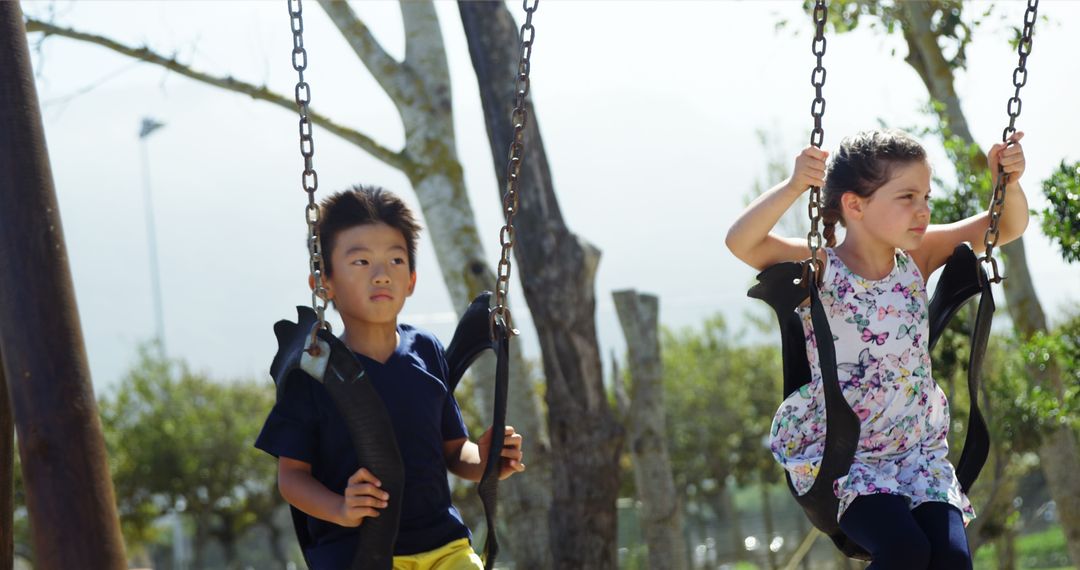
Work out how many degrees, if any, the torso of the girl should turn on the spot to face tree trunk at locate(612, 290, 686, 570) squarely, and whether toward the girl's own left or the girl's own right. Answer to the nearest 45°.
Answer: approximately 135° to the girl's own left

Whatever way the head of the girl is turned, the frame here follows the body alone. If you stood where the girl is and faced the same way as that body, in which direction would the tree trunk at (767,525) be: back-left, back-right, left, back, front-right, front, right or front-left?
back-left

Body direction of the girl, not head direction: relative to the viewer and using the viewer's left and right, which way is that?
facing the viewer and to the right of the viewer

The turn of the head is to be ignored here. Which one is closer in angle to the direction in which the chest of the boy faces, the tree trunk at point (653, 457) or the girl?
the girl

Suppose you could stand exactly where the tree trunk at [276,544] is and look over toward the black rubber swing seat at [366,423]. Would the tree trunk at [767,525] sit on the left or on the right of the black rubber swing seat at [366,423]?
left

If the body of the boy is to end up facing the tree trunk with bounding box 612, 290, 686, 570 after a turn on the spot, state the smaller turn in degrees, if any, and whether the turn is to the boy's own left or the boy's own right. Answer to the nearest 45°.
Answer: approximately 135° to the boy's own left

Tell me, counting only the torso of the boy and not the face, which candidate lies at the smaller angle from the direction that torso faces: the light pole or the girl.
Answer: the girl

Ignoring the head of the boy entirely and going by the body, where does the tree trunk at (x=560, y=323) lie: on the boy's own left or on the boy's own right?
on the boy's own left

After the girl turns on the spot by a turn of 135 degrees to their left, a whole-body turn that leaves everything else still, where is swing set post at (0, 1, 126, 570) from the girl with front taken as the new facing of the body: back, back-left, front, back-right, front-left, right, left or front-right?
left

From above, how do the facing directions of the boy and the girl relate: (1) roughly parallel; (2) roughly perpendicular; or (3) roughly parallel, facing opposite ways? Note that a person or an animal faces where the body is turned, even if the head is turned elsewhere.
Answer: roughly parallel

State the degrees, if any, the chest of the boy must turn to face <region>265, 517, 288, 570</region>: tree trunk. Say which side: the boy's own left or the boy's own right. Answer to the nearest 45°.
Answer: approximately 135° to the boy's own left

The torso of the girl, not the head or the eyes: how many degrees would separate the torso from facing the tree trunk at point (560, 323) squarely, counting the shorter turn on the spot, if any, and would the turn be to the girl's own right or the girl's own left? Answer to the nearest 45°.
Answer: approximately 180°

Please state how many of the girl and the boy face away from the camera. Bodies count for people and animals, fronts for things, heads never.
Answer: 0

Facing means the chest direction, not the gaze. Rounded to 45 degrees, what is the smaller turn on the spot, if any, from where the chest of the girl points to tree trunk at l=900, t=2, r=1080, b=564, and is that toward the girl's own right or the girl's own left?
approximately 135° to the girl's own left

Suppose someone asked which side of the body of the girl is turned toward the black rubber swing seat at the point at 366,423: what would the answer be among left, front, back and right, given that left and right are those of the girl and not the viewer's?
right
